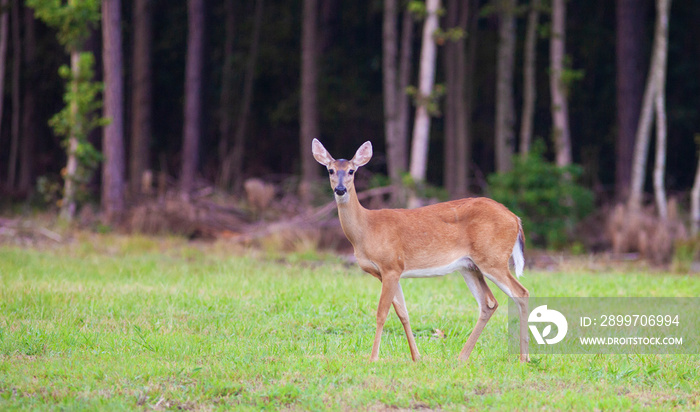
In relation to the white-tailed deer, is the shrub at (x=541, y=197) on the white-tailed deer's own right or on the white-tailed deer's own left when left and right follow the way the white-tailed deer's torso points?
on the white-tailed deer's own right

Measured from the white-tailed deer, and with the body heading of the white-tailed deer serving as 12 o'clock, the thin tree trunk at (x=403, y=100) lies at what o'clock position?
The thin tree trunk is roughly at 3 o'clock from the white-tailed deer.

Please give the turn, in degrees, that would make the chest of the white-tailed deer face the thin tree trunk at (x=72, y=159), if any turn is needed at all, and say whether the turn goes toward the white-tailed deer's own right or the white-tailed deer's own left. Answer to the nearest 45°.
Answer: approximately 45° to the white-tailed deer's own right

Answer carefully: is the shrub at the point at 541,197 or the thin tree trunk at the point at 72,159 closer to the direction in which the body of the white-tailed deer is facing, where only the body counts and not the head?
the thin tree trunk

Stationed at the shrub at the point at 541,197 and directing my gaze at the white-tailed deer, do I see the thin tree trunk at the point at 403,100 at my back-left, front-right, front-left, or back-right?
back-right

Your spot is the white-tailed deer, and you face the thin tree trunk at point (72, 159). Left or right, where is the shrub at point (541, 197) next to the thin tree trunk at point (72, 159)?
right

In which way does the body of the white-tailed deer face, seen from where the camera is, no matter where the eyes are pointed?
to the viewer's left

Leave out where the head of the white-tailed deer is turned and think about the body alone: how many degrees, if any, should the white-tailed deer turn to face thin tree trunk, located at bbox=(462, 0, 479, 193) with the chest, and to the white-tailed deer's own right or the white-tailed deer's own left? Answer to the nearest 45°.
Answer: approximately 90° to the white-tailed deer's own right
